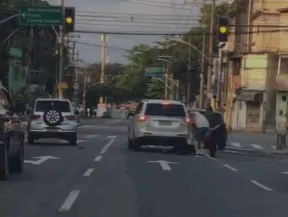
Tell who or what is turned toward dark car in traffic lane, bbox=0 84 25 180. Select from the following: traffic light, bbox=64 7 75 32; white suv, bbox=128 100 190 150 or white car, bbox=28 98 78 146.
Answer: the traffic light

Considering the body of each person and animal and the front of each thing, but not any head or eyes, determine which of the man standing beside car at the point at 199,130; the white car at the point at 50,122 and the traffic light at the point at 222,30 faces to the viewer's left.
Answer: the man standing beside car

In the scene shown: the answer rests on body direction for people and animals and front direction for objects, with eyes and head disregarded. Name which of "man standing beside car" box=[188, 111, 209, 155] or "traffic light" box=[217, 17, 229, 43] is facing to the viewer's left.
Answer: the man standing beside car

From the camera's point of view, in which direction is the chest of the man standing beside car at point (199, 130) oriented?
to the viewer's left

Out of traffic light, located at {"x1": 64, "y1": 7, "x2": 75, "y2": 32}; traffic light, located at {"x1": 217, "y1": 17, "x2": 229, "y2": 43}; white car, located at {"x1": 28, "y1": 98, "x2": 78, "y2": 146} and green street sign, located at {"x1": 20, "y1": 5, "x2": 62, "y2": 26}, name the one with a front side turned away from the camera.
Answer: the white car

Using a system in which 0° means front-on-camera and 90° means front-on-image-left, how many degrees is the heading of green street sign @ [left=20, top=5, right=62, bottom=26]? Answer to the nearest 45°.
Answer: approximately 0°

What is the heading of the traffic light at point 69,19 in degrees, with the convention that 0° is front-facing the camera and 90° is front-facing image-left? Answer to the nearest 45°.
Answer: approximately 0°

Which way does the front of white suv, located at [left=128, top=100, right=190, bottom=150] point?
away from the camera
